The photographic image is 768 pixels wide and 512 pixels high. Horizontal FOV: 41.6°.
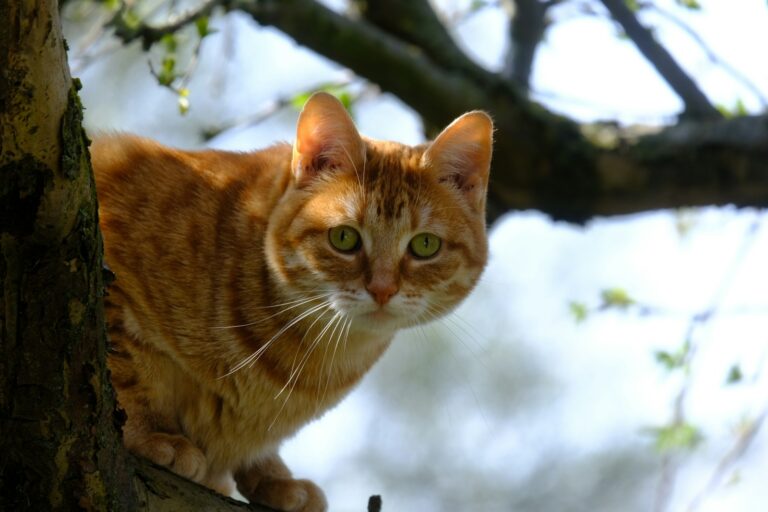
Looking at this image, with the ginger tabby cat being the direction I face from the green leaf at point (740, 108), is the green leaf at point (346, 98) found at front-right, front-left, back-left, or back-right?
front-right

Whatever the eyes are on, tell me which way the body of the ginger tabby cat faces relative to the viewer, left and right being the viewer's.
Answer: facing the viewer and to the right of the viewer

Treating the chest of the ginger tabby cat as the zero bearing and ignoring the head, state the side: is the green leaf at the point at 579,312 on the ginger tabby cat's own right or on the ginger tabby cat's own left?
on the ginger tabby cat's own left

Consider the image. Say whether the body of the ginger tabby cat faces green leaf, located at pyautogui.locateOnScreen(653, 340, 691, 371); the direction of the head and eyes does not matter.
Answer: no
